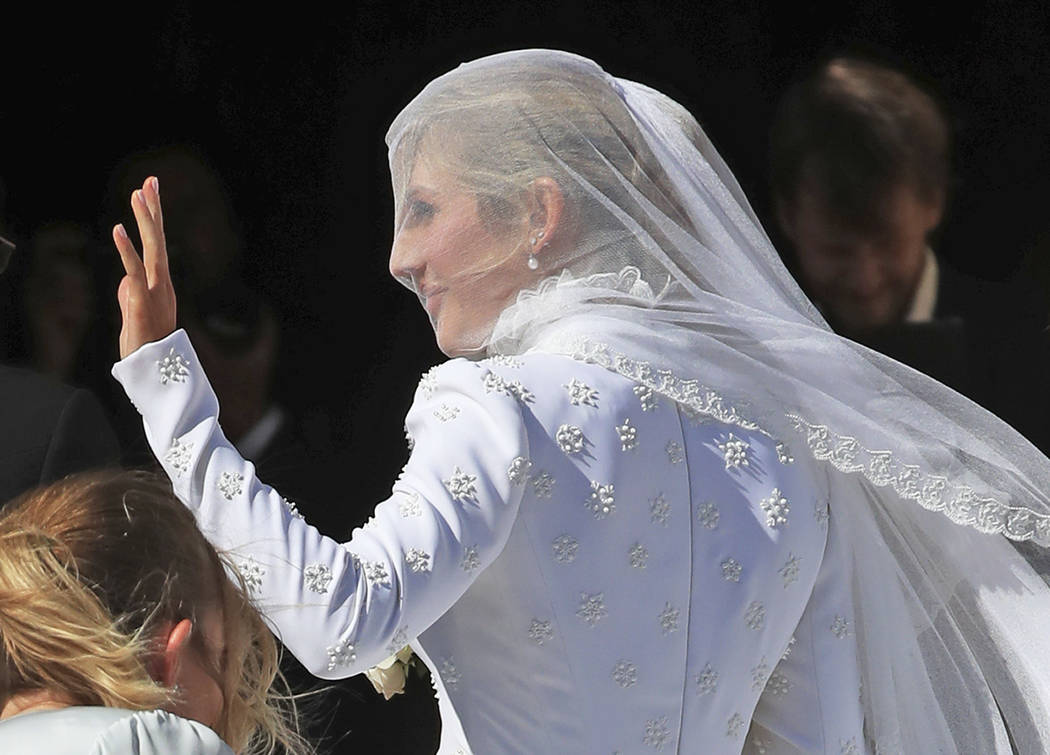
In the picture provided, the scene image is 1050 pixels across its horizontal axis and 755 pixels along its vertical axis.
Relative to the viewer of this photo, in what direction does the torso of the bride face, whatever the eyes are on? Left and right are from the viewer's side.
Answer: facing away from the viewer and to the left of the viewer

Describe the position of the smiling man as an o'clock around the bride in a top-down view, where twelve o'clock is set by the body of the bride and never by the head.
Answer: The smiling man is roughly at 2 o'clock from the bride.

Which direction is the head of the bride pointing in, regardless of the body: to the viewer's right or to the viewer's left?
to the viewer's left
